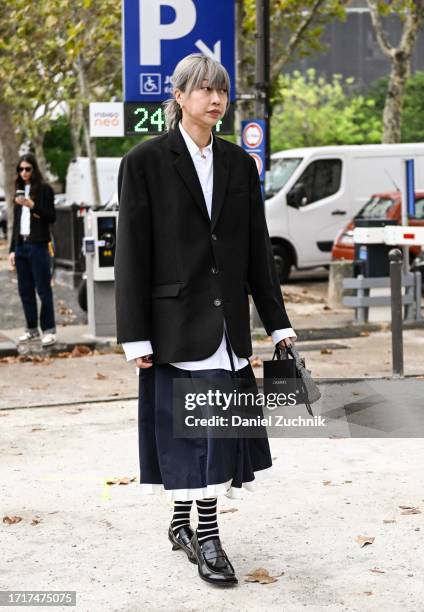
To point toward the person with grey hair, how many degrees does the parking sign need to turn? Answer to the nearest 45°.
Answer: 0° — it already faces them

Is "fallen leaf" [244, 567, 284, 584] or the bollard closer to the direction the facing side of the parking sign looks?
the fallen leaf

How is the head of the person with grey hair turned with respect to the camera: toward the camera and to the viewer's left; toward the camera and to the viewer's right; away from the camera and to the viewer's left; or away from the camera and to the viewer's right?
toward the camera and to the viewer's right

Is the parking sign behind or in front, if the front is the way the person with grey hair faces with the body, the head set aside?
behind

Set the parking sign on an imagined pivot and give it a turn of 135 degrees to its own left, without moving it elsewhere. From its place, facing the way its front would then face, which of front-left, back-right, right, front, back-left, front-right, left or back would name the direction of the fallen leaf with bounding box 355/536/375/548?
back-right

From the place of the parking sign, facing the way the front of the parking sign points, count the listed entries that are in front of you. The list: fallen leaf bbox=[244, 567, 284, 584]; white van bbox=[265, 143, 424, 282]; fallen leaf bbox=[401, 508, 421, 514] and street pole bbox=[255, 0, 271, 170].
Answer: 2

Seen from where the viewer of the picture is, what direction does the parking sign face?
facing the viewer

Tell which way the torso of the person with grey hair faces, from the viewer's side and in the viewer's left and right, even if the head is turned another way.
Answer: facing the viewer and to the right of the viewer
